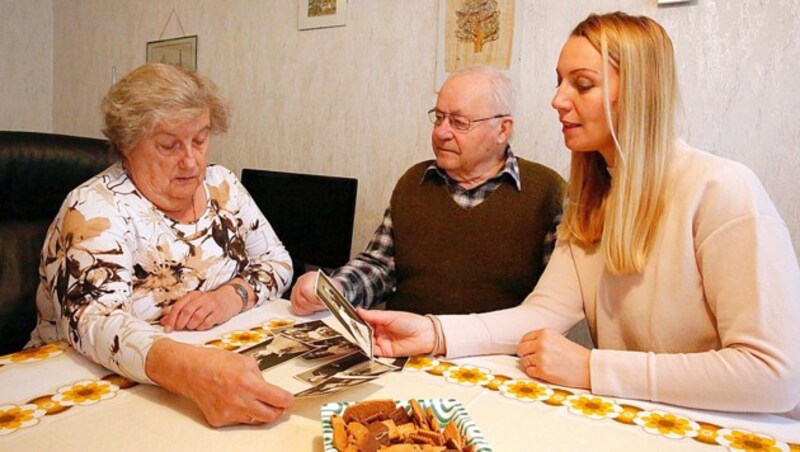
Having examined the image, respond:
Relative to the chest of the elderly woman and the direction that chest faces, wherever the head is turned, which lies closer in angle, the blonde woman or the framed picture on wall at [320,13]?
the blonde woman

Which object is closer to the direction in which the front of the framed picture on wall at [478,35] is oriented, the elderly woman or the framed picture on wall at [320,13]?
the elderly woman

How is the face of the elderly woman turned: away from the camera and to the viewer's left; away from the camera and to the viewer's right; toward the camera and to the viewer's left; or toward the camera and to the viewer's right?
toward the camera and to the viewer's right

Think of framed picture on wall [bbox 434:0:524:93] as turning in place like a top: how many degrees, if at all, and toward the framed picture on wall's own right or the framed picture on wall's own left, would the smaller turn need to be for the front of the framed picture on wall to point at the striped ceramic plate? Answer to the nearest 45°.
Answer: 0° — it already faces it

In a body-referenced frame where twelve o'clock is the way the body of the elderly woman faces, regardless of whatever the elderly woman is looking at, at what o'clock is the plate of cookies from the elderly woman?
The plate of cookies is roughly at 1 o'clock from the elderly woman.

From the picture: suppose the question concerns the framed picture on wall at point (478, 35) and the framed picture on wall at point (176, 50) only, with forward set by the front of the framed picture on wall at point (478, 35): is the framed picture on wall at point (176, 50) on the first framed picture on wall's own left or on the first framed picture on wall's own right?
on the first framed picture on wall's own right

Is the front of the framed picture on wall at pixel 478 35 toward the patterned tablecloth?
yes

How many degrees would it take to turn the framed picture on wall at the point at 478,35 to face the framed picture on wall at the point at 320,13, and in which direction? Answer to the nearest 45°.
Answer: approximately 135° to its right

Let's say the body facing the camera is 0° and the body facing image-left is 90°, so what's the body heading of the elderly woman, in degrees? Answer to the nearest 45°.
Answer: approximately 315°

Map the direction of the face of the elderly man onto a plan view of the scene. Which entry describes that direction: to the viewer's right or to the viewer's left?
to the viewer's left

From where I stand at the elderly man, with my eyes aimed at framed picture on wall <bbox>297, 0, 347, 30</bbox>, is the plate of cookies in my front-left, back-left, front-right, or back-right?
back-left

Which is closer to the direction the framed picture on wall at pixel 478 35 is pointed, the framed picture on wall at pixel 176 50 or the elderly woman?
the elderly woman
